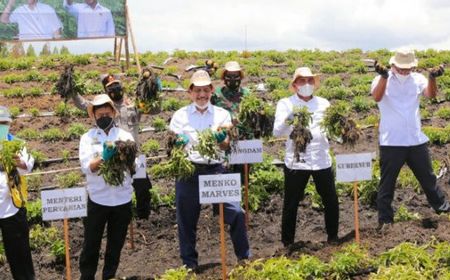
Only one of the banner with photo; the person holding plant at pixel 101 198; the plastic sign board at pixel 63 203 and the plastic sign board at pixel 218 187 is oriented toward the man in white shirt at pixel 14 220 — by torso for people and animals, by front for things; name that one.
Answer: the banner with photo

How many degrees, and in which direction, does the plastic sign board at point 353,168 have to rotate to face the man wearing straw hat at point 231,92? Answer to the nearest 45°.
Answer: approximately 135° to its right

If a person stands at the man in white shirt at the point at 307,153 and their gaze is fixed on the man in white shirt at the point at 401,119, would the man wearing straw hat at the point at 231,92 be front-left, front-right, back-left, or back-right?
back-left

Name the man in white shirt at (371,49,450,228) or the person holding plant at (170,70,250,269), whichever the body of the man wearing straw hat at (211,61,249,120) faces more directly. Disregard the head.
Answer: the person holding plant

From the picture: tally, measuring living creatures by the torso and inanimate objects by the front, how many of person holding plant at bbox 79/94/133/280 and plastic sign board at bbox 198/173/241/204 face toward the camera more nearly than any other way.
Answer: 2

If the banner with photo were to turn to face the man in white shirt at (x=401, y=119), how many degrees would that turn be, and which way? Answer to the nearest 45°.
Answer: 0° — it already faces them

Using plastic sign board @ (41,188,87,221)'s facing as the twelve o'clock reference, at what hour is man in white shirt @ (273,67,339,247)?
The man in white shirt is roughly at 9 o'clock from the plastic sign board.

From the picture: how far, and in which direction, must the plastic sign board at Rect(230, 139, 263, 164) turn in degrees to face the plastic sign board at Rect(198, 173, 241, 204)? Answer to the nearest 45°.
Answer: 0° — it already faces it

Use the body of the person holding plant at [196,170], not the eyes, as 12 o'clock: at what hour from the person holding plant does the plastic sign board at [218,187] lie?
The plastic sign board is roughly at 11 o'clock from the person holding plant.

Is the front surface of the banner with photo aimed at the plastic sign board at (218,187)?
yes

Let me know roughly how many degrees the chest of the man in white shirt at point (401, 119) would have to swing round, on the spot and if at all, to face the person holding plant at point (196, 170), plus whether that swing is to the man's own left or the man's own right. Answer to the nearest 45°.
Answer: approximately 45° to the man's own right
